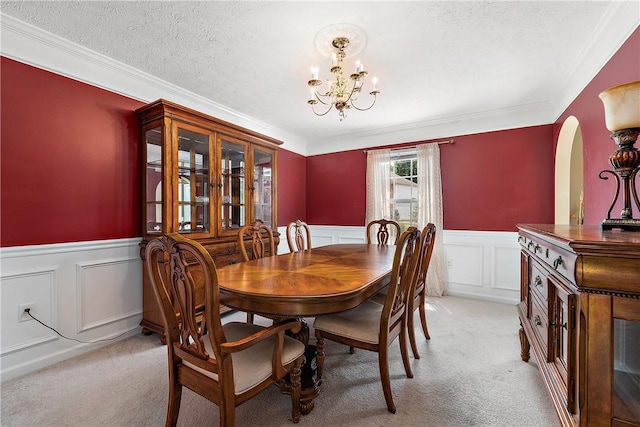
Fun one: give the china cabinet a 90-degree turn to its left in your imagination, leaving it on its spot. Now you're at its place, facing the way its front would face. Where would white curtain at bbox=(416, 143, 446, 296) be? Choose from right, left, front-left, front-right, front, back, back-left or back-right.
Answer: front-right

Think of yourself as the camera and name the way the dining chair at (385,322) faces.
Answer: facing away from the viewer and to the left of the viewer

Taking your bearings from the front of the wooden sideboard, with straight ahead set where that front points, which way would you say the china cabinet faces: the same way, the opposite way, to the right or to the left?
the opposite way

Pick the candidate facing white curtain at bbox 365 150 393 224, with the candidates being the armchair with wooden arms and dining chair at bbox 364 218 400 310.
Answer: the armchair with wooden arms

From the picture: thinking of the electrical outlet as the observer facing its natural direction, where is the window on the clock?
The window is roughly at 11 o'clock from the electrical outlet.

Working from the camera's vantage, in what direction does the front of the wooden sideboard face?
facing to the left of the viewer

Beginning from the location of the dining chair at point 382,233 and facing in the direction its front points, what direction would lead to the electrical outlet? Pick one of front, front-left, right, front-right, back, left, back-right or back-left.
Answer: front

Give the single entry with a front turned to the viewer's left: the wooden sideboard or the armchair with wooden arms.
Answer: the wooden sideboard

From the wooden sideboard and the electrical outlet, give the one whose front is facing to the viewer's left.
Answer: the wooden sideboard

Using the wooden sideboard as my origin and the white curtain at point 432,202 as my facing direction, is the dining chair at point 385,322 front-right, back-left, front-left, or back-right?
front-left

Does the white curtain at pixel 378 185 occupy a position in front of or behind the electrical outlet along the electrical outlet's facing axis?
in front

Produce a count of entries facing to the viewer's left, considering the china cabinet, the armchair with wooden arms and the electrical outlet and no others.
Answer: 0

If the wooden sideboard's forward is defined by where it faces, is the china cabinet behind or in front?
in front

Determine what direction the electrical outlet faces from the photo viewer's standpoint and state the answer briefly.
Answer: facing the viewer and to the right of the viewer

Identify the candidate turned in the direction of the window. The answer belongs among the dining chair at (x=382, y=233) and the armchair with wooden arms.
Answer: the armchair with wooden arms

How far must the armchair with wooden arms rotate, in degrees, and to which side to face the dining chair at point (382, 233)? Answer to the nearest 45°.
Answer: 0° — it already faces it

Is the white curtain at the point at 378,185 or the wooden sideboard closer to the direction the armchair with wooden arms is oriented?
the white curtain
